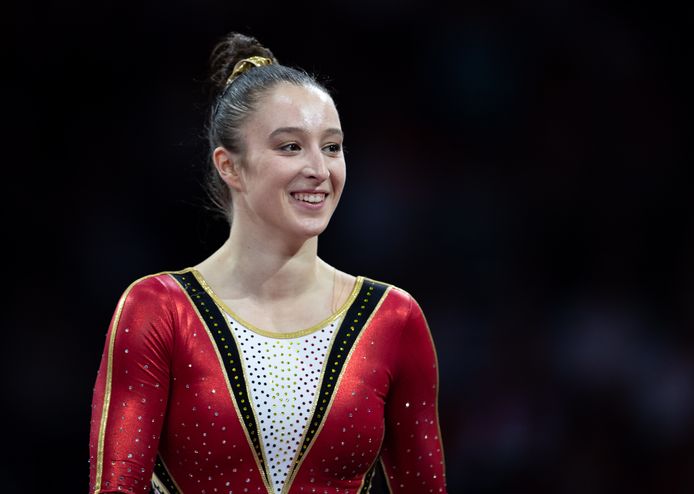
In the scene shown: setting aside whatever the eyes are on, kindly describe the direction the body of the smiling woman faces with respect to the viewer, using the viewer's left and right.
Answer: facing the viewer

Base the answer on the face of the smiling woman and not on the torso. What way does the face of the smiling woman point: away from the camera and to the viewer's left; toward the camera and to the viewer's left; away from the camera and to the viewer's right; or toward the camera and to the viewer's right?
toward the camera and to the viewer's right
